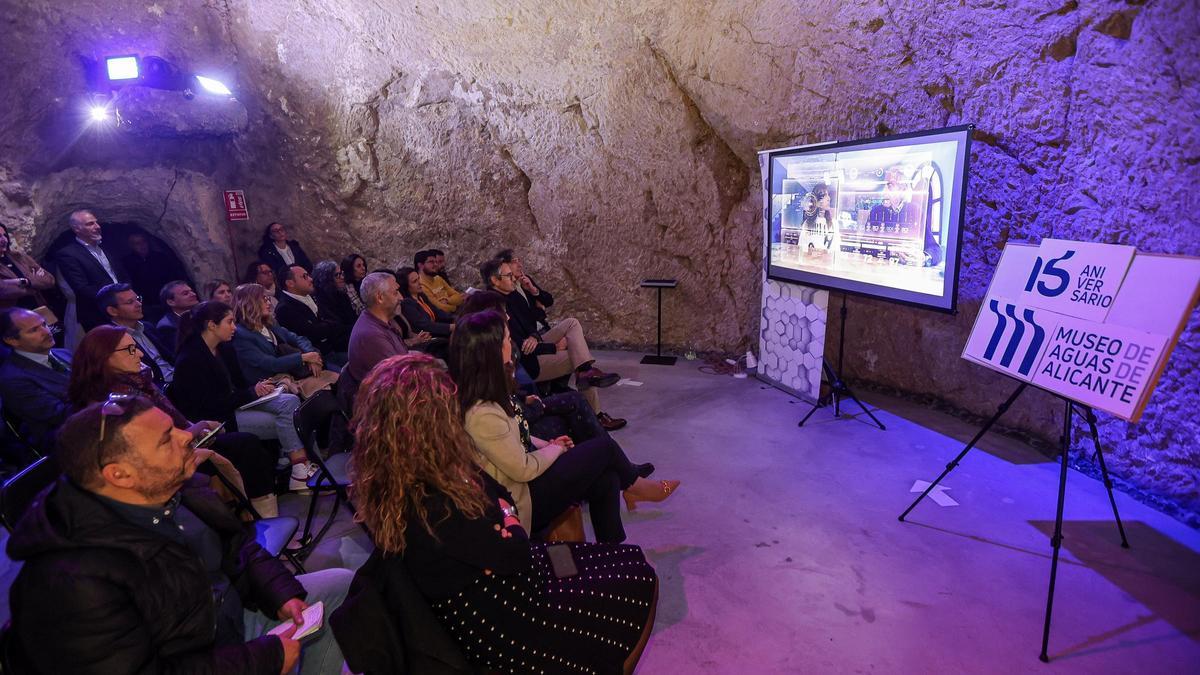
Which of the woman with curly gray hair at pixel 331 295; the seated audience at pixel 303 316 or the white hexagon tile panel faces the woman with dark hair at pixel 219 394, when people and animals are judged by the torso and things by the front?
the white hexagon tile panel

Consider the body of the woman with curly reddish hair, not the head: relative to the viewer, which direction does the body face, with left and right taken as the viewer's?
facing away from the viewer and to the right of the viewer

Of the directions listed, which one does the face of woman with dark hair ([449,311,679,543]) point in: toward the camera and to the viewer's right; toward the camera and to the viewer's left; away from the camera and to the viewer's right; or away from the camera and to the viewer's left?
away from the camera and to the viewer's right

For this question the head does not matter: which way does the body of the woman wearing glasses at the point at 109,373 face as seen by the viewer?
to the viewer's right

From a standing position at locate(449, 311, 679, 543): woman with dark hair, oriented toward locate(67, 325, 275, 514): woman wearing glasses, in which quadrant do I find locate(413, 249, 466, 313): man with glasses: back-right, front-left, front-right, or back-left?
front-right

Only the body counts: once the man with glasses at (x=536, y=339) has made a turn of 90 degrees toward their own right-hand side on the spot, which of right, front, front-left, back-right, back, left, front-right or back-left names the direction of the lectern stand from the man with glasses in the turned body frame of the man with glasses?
back-left

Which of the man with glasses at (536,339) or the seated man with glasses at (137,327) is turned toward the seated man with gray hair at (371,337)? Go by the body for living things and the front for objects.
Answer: the seated man with glasses at (137,327)

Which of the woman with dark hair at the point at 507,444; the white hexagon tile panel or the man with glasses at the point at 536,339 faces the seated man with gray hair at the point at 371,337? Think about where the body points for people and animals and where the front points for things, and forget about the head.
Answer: the white hexagon tile panel

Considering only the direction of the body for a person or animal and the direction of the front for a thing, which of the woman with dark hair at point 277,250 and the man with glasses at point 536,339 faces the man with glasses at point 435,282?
the woman with dark hair

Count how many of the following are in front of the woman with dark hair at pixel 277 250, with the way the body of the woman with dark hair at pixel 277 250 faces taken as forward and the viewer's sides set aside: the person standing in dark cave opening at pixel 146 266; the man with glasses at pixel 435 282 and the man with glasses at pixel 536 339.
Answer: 2

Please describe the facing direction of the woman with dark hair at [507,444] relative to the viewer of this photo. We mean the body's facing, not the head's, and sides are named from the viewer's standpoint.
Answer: facing to the right of the viewer

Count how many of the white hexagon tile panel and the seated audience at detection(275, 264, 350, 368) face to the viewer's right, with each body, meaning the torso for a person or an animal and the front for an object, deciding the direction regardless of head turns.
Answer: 1

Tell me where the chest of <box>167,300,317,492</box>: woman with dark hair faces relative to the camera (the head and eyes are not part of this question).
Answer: to the viewer's right

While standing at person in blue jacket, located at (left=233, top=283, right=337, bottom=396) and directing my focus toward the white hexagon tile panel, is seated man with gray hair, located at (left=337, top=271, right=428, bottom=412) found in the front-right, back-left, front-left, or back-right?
front-right

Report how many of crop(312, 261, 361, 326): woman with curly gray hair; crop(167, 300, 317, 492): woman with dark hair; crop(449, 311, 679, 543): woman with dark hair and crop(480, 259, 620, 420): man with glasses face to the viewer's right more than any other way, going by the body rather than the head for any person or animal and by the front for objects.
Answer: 4

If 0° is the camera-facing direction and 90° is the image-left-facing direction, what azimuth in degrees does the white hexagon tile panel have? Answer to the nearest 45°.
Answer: approximately 45°

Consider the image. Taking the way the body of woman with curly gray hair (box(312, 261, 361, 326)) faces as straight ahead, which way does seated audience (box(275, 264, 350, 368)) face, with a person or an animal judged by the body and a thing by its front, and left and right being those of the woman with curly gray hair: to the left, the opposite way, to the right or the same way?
the same way

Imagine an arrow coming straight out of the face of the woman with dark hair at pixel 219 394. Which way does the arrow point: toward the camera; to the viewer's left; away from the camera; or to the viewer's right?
to the viewer's right

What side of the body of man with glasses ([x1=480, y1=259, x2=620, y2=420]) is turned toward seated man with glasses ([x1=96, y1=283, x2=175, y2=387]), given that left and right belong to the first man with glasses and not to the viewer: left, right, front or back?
back
